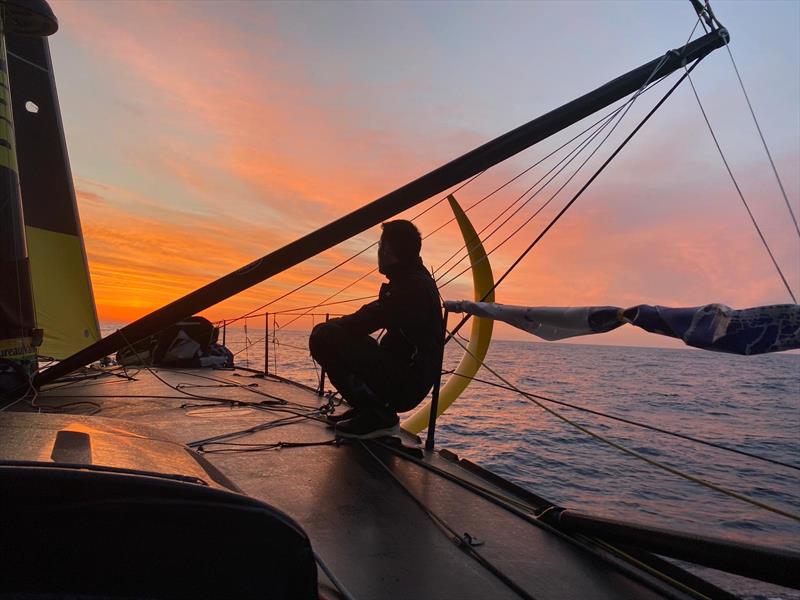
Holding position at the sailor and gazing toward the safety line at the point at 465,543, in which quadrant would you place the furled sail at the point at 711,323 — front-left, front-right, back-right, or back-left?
front-left

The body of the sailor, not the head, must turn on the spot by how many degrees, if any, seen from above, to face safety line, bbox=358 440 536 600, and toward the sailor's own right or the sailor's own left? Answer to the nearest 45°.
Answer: approximately 90° to the sailor's own left

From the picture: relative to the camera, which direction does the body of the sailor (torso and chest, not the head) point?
to the viewer's left

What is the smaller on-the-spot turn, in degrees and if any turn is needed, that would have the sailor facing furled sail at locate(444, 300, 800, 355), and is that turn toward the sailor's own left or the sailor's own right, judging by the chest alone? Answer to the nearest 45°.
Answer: approximately 135° to the sailor's own left

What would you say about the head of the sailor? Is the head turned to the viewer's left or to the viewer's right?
to the viewer's left

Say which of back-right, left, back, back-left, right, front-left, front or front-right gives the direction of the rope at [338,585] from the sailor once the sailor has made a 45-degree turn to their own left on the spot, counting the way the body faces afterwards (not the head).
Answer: front-left
